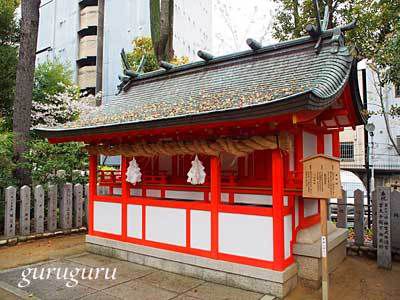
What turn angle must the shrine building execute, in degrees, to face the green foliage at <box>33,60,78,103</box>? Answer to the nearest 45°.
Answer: approximately 90° to its right

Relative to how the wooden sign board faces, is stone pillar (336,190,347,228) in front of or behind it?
behind

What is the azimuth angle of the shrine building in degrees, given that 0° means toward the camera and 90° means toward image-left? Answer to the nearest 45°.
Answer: approximately 45°

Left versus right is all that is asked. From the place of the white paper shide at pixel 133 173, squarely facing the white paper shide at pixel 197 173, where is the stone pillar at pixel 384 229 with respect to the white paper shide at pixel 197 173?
left

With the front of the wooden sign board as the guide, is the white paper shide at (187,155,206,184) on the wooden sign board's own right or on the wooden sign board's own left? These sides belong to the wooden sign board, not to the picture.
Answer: on the wooden sign board's own right

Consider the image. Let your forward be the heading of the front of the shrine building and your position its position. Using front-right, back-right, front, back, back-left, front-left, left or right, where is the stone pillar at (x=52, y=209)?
right

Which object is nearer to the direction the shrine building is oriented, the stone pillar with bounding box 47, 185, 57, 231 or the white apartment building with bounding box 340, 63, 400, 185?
the stone pillar

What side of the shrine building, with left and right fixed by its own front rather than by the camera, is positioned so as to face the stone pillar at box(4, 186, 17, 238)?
right

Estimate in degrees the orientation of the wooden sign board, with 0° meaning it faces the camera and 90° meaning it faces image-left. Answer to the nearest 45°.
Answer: approximately 0°

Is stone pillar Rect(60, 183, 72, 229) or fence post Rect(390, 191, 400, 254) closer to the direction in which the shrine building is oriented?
the stone pillar
